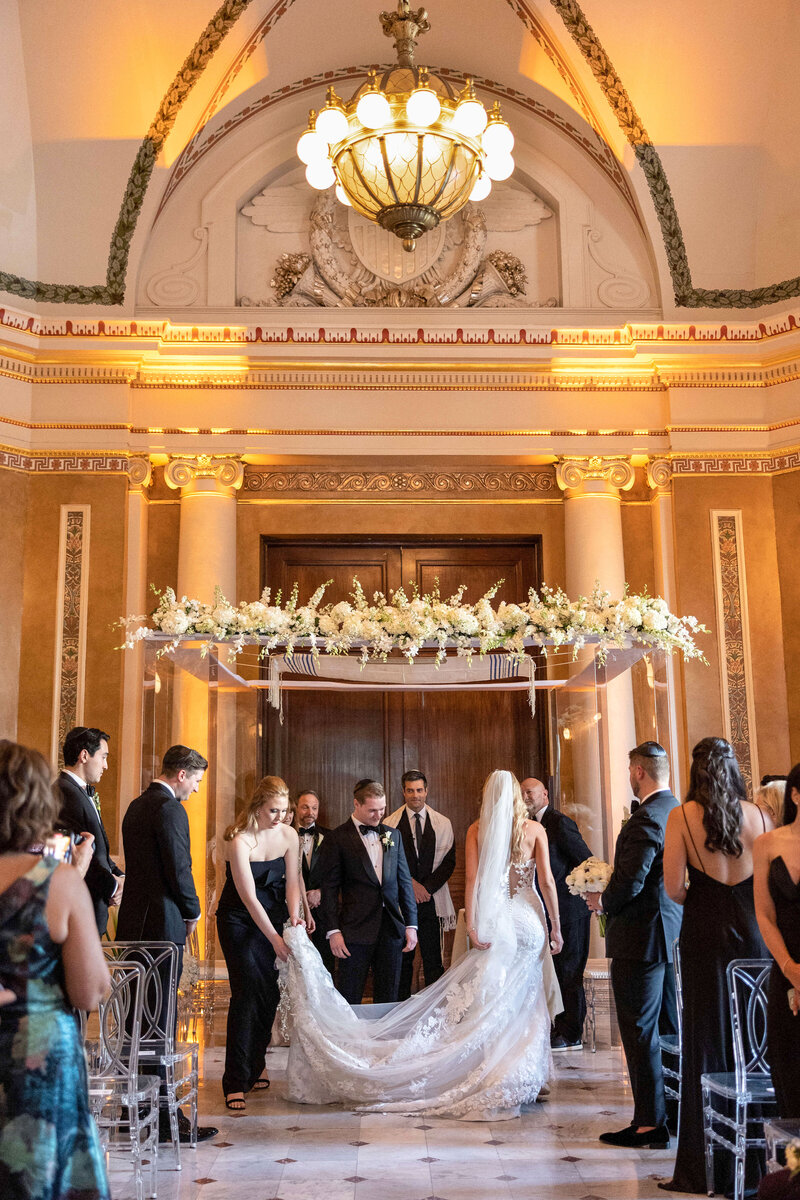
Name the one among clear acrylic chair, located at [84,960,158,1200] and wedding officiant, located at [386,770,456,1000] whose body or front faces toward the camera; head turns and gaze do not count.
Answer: the wedding officiant

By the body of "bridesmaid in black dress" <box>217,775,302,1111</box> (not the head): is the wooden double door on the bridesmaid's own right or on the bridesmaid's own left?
on the bridesmaid's own left

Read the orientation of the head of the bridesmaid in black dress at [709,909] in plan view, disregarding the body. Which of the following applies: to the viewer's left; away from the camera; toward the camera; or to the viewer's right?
away from the camera

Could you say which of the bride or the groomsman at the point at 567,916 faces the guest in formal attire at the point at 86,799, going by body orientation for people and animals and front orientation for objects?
the groomsman

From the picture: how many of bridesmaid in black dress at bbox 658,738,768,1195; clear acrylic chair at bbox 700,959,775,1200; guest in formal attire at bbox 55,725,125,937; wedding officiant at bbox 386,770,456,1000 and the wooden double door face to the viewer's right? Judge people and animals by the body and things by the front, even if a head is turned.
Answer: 1

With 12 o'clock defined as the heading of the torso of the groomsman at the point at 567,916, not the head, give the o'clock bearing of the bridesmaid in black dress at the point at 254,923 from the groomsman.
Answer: The bridesmaid in black dress is roughly at 12 o'clock from the groomsman.

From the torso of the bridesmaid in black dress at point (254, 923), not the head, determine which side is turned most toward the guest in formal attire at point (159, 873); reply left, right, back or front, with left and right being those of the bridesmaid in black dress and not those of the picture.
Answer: right

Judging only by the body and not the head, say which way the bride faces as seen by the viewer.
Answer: away from the camera

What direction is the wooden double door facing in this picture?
toward the camera

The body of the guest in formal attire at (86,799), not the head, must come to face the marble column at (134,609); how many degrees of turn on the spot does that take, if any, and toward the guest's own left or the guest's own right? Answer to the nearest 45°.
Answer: approximately 90° to the guest's own left

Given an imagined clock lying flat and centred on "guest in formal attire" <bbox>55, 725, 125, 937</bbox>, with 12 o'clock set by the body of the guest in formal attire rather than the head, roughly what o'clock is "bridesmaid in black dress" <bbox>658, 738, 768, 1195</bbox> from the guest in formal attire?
The bridesmaid in black dress is roughly at 1 o'clock from the guest in formal attire.

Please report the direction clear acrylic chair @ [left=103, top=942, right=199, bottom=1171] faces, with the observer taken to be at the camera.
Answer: facing away from the viewer and to the right of the viewer

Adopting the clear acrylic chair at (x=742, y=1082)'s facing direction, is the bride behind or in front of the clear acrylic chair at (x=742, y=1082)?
in front

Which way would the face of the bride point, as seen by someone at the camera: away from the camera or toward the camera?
away from the camera

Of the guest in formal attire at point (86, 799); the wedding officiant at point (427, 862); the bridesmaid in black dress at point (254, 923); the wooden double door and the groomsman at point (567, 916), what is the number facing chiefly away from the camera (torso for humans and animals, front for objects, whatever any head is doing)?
0

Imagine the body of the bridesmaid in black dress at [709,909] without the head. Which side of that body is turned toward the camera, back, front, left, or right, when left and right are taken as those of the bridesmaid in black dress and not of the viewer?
back

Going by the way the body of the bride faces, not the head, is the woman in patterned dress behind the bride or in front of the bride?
behind

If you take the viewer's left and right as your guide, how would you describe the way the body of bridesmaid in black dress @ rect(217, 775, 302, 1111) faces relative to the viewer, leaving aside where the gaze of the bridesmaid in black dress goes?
facing the viewer and to the right of the viewer

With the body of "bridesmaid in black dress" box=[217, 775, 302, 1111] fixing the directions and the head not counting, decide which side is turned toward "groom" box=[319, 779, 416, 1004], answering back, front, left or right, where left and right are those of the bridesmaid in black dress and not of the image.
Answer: left
